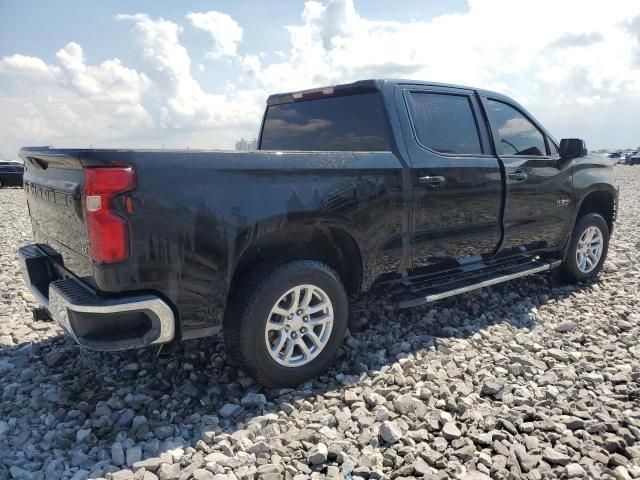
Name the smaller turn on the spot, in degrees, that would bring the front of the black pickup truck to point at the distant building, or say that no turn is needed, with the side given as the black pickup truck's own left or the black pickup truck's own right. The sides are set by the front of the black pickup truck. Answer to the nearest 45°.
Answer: approximately 45° to the black pickup truck's own left

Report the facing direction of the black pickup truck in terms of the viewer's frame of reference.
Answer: facing away from the viewer and to the right of the viewer

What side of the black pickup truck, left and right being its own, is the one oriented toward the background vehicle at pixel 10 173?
left
